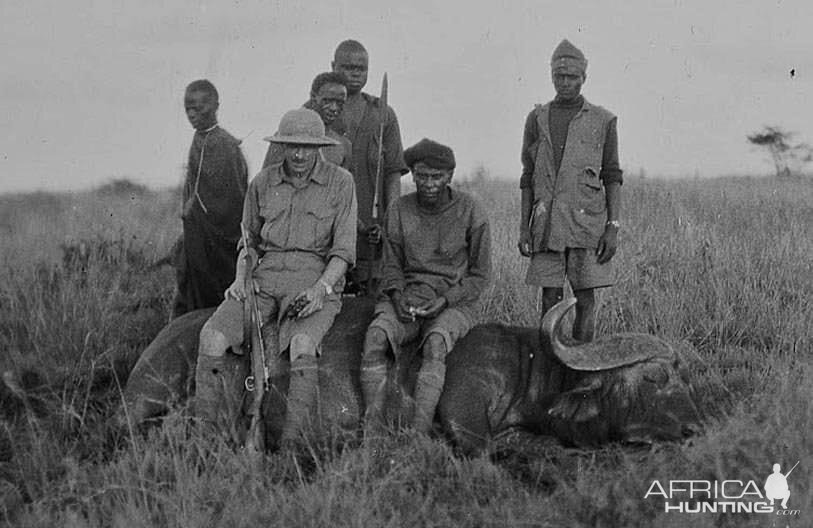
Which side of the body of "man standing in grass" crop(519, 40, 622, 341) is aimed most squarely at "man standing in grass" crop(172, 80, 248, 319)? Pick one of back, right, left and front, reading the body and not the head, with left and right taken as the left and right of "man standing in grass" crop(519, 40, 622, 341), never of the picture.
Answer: right

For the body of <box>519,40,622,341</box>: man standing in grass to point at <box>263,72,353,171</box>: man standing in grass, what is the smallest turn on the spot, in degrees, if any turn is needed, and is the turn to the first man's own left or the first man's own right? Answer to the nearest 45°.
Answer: approximately 90° to the first man's own right

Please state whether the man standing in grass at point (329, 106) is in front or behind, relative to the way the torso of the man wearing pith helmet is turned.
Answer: behind

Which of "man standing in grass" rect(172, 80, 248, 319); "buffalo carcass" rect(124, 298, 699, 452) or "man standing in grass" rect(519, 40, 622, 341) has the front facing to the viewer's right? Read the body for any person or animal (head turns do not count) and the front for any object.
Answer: the buffalo carcass

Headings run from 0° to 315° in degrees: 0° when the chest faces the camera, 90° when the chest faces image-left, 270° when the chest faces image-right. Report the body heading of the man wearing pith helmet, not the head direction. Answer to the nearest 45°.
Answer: approximately 0°

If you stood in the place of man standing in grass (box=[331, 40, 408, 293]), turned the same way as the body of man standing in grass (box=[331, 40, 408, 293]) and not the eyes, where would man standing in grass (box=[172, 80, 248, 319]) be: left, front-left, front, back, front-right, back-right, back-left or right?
right

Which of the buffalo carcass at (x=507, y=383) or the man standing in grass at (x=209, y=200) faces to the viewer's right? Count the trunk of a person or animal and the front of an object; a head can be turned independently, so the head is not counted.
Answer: the buffalo carcass

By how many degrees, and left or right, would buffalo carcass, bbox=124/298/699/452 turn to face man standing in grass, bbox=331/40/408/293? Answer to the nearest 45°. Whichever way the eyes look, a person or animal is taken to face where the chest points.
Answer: approximately 135° to its left

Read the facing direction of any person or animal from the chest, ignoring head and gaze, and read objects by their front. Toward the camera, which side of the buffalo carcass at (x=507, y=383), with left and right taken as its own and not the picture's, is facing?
right
